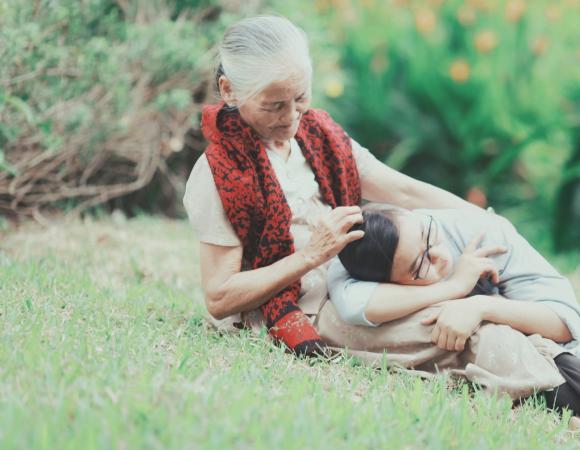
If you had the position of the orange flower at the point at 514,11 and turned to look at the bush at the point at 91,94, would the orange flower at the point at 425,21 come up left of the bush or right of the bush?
right

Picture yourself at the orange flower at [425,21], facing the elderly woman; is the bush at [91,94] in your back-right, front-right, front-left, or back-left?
front-right

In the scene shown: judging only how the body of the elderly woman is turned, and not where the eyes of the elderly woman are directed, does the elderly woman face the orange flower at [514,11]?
no

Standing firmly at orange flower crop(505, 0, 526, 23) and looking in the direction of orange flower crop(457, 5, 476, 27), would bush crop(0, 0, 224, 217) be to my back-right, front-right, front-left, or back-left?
front-left

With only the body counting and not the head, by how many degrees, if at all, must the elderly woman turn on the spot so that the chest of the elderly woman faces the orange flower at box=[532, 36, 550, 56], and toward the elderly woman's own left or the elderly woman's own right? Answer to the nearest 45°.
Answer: approximately 135° to the elderly woman's own left

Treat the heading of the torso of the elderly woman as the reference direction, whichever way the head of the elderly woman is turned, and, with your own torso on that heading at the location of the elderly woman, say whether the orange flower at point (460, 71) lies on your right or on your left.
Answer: on your left

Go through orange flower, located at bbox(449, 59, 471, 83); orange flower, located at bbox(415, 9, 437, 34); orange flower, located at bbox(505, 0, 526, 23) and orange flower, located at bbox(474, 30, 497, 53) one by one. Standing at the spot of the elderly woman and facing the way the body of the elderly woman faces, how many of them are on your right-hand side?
0

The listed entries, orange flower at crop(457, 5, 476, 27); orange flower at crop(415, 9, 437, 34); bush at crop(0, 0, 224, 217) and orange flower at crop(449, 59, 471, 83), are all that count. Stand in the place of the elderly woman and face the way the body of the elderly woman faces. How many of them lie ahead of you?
0

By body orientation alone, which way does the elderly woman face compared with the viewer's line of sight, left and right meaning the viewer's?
facing the viewer and to the right of the viewer

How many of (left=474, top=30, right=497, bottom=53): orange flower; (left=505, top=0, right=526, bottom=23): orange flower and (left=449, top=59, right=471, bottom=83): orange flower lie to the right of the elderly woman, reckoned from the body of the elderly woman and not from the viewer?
0

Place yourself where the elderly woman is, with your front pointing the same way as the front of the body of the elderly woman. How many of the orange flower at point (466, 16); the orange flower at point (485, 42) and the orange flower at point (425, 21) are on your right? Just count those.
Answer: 0

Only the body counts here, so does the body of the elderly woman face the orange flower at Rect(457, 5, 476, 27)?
no

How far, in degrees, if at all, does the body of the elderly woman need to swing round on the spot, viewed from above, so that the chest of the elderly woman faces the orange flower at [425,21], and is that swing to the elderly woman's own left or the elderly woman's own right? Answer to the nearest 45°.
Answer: approximately 135° to the elderly woman's own left

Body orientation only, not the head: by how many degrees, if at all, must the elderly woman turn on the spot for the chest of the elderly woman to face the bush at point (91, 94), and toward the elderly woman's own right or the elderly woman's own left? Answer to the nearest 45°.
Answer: approximately 180°

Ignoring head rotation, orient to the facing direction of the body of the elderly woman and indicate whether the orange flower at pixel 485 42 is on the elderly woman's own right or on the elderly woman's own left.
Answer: on the elderly woman's own left

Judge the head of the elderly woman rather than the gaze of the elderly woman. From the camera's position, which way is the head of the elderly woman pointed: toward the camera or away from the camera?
toward the camera
